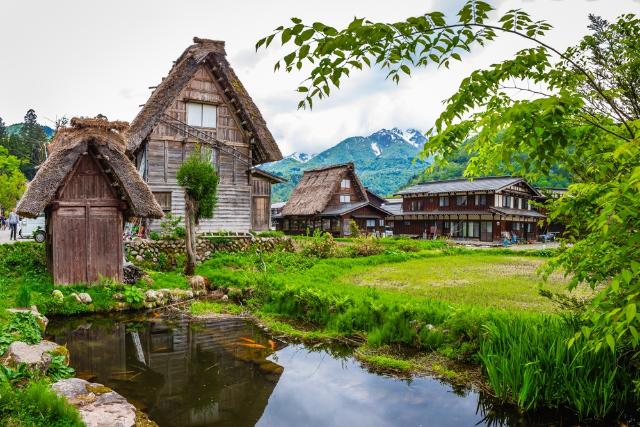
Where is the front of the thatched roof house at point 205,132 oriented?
toward the camera

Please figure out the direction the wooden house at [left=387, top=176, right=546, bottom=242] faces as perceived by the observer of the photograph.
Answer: facing the viewer and to the left of the viewer

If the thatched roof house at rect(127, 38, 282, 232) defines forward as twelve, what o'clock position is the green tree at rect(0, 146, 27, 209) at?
The green tree is roughly at 5 o'clock from the thatched roof house.

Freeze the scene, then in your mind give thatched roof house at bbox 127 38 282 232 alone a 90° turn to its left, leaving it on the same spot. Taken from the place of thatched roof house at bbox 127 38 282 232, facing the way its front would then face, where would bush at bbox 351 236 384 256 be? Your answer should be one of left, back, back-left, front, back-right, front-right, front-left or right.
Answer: front

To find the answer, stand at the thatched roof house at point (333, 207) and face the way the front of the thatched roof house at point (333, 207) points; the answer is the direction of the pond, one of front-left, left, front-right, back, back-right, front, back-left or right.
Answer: front-right

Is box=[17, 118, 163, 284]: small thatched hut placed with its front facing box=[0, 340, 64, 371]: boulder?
yes

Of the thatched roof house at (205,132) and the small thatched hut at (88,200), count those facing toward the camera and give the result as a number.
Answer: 2

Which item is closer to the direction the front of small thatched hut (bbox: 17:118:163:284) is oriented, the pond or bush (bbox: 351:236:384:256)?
the pond

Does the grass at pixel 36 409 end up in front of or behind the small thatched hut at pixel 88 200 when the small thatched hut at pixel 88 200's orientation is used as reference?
in front

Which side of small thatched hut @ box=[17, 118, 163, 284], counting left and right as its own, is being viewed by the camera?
front

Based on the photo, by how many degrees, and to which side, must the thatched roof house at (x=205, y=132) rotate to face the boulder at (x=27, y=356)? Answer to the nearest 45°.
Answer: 0° — it already faces it

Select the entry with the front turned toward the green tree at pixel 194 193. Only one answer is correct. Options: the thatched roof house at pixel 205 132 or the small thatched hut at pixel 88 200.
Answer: the thatched roof house
